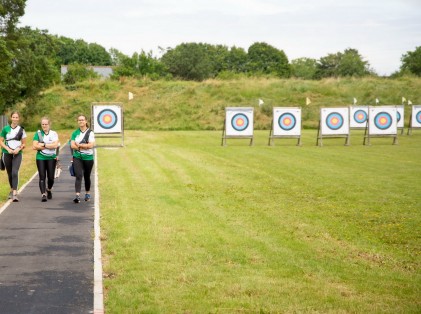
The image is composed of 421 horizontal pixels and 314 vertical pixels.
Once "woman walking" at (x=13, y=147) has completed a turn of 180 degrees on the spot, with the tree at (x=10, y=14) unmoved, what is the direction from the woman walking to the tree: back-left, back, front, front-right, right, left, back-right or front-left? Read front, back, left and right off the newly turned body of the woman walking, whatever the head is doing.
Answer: front

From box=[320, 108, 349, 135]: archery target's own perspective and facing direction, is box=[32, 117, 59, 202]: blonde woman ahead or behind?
ahead

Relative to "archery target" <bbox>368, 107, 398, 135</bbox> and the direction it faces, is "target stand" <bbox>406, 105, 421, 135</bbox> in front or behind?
behind

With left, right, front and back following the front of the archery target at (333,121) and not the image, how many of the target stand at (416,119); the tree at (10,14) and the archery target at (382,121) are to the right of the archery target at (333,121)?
1

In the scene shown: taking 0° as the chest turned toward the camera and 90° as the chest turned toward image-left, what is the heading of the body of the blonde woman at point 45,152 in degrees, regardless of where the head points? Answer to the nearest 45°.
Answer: approximately 0°

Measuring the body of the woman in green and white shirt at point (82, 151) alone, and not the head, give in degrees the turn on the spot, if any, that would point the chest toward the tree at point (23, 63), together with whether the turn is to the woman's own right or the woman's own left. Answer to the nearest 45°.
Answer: approximately 180°

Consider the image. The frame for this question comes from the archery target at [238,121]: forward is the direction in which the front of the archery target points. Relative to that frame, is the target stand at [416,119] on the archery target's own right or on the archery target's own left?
on the archery target's own left

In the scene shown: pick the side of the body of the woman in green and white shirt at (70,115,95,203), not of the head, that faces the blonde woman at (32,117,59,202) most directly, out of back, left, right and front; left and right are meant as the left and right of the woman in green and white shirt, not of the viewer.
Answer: right

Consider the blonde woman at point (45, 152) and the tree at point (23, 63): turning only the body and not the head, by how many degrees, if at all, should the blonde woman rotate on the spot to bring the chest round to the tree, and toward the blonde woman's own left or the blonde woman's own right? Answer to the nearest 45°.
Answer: approximately 180°

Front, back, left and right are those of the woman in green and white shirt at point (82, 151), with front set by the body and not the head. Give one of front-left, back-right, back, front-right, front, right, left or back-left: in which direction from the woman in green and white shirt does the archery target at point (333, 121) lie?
back-left

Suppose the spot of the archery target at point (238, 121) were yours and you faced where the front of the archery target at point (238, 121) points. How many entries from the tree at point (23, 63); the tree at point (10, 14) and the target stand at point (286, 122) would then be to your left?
1

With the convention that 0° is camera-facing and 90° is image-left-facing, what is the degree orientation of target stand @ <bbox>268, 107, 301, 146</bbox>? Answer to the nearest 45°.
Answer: approximately 0°
